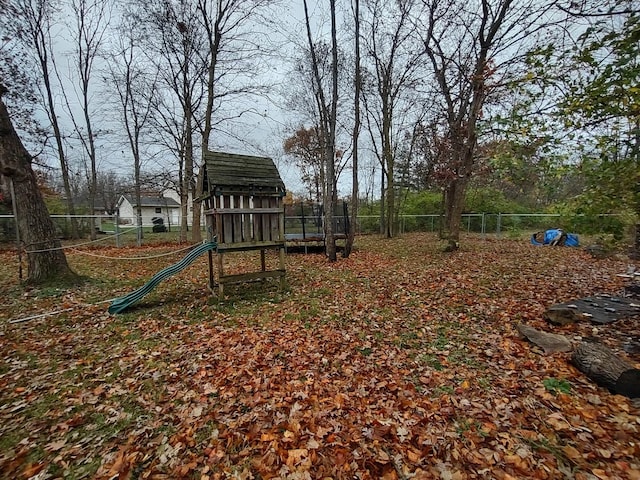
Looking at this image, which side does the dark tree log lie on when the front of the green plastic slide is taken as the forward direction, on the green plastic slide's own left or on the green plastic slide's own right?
on the green plastic slide's own left

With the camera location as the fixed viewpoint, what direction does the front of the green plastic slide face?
facing to the left of the viewer

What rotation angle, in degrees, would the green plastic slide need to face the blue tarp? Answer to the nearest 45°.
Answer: approximately 180°

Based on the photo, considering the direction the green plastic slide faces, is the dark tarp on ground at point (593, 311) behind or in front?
behind

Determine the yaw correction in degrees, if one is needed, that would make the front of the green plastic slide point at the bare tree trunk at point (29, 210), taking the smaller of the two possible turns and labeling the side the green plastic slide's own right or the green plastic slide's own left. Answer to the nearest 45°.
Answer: approximately 45° to the green plastic slide's own right

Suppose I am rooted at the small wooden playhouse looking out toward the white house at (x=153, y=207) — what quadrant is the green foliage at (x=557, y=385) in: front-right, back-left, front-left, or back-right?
back-right

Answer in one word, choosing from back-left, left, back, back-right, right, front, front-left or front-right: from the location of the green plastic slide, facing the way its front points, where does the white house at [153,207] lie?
right

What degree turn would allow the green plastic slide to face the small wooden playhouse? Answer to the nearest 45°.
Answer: approximately 180°

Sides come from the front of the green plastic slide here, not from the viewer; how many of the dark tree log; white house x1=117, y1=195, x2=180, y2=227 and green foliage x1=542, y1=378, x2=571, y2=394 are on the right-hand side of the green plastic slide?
1
